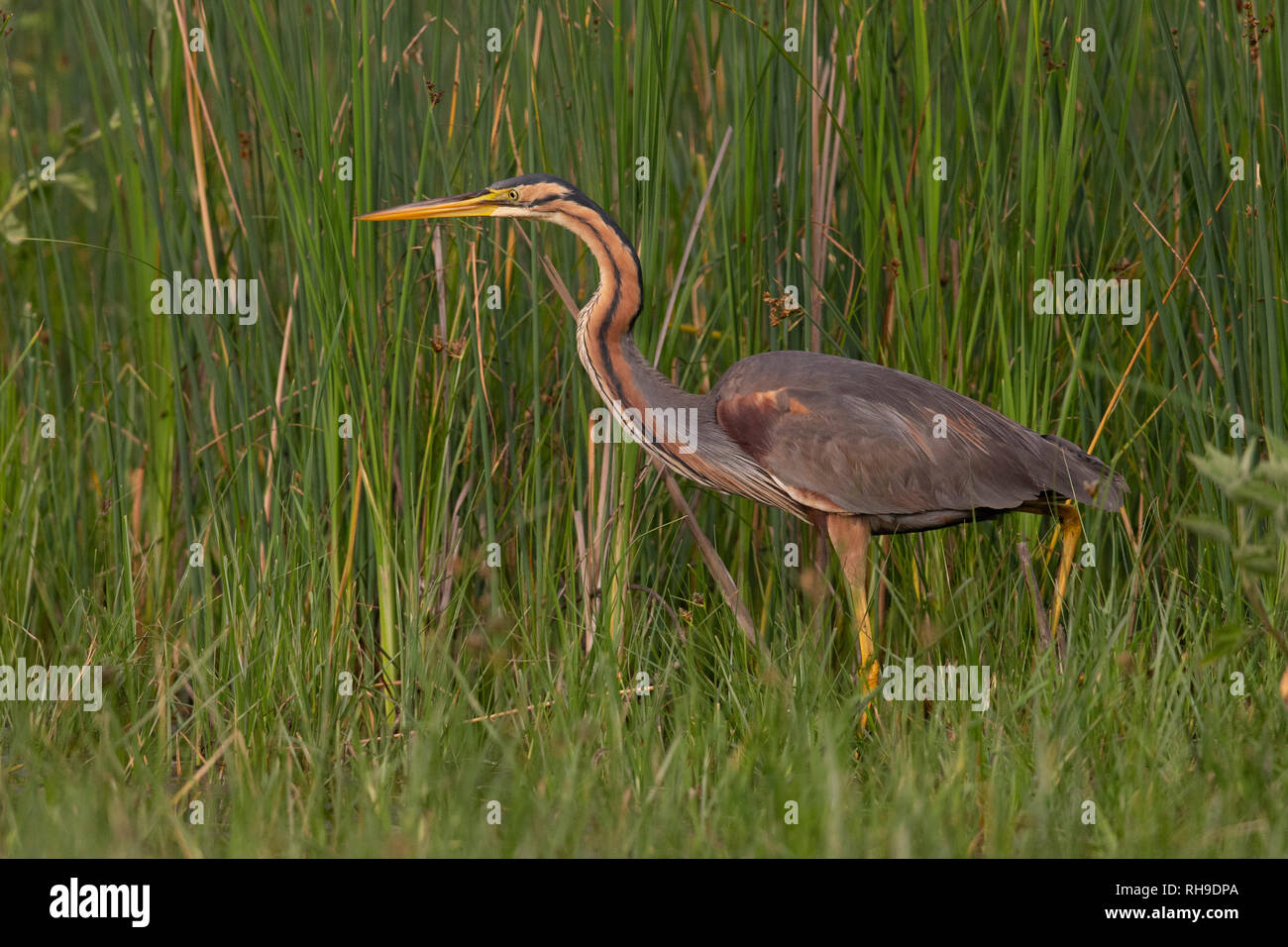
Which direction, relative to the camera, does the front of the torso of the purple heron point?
to the viewer's left
